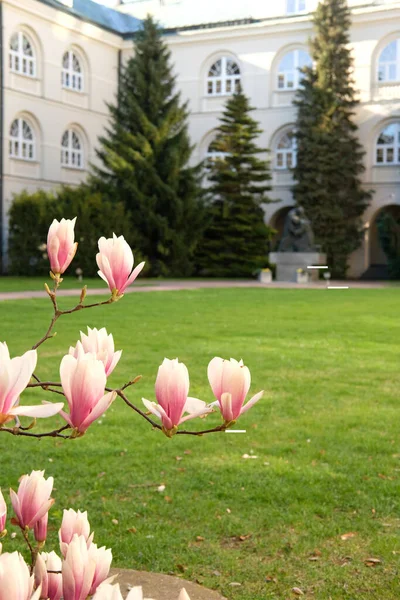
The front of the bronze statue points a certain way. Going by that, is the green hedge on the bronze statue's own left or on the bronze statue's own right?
on the bronze statue's own right

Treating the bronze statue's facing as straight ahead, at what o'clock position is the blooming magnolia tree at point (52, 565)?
The blooming magnolia tree is roughly at 12 o'clock from the bronze statue.

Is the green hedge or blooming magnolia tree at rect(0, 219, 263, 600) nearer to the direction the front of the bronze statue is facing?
the blooming magnolia tree

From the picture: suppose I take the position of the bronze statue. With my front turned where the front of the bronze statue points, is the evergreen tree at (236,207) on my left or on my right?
on my right

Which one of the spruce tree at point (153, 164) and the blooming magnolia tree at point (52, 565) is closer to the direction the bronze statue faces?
the blooming magnolia tree

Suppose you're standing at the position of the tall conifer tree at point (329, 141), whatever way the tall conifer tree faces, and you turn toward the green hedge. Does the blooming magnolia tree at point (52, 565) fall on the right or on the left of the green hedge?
left

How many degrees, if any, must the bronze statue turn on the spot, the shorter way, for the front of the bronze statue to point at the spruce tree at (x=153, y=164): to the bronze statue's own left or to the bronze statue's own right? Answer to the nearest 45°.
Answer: approximately 90° to the bronze statue's own right

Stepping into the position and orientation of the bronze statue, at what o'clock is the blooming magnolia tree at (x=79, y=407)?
The blooming magnolia tree is roughly at 12 o'clock from the bronze statue.

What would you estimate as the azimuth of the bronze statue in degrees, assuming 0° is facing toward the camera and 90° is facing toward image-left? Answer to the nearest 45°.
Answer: approximately 0°
